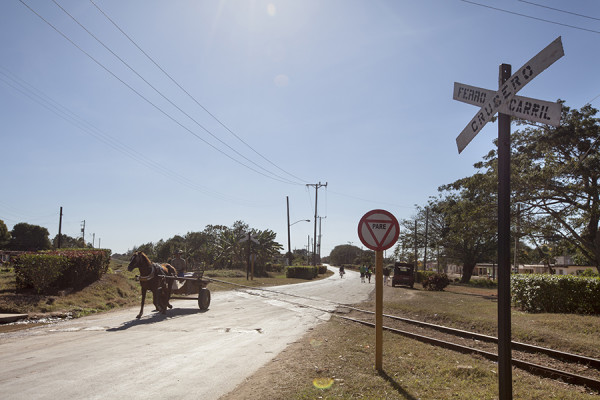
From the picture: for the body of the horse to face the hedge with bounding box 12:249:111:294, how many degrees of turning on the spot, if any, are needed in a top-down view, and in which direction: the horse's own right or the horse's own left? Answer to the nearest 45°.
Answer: approximately 90° to the horse's own right

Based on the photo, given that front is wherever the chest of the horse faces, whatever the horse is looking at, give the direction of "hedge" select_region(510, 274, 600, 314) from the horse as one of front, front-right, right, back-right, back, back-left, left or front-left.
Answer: back-left

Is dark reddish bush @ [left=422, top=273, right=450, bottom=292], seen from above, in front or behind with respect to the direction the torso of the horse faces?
behind

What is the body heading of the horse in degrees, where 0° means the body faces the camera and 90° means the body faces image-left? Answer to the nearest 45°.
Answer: approximately 45°

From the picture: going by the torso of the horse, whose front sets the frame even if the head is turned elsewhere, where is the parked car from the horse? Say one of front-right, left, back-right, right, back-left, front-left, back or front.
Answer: back

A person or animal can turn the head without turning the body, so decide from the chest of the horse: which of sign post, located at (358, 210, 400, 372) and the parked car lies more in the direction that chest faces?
the sign post

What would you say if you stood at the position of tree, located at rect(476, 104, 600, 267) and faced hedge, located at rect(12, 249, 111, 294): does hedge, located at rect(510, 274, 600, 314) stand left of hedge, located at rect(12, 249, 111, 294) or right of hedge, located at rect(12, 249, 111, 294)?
left

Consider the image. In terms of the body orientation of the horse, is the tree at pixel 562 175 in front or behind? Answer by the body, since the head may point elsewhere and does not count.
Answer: behind

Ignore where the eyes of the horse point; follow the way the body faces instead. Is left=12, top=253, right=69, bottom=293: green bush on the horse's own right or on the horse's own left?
on the horse's own right

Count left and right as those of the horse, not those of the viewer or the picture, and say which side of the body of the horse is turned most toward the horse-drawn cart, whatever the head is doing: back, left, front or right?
back
